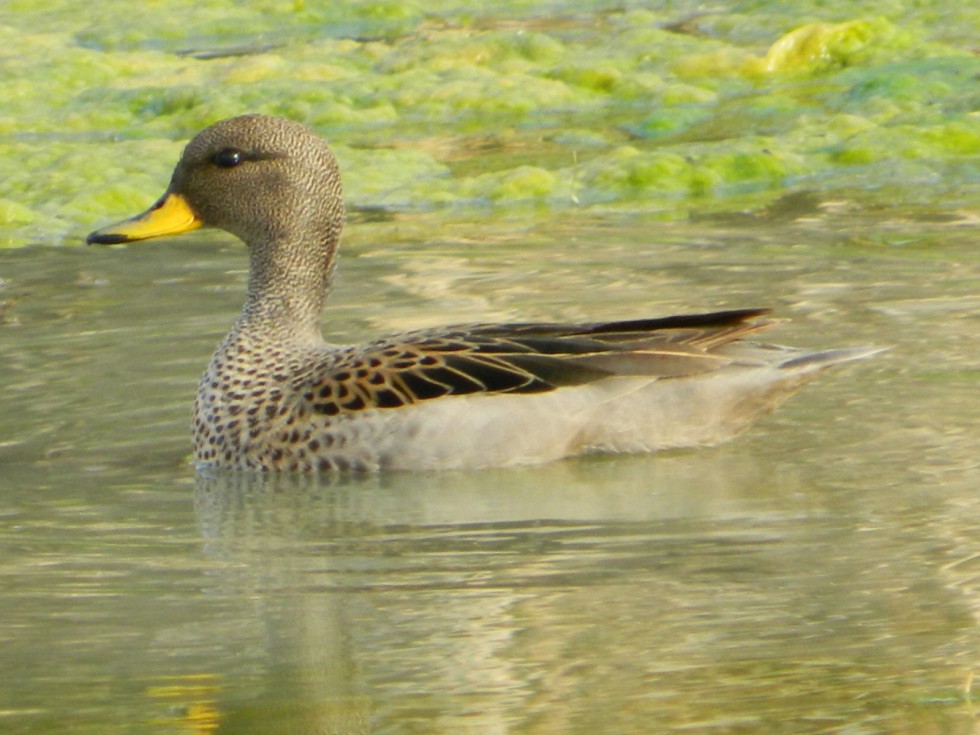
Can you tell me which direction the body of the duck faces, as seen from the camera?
to the viewer's left
